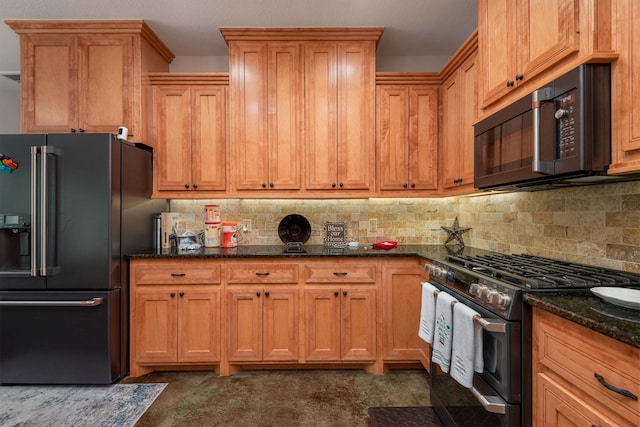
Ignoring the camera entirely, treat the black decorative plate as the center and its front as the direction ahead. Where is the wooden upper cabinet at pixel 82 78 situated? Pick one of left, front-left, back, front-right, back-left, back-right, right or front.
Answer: right

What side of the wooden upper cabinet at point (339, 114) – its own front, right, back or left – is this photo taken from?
front

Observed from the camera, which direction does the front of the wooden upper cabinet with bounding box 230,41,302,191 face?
facing the viewer

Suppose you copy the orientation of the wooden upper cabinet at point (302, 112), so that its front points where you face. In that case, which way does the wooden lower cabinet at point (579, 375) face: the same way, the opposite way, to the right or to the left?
to the right

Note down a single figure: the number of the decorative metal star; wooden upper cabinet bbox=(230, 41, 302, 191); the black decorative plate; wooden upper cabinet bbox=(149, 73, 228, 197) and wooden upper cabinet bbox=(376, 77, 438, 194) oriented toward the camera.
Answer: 5

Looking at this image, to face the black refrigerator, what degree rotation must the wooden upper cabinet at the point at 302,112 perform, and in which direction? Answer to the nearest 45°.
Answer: approximately 90° to its right

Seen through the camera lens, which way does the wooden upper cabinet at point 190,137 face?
facing the viewer

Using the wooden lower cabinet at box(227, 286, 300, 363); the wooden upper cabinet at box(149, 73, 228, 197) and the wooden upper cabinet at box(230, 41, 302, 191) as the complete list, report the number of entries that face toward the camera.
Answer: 3

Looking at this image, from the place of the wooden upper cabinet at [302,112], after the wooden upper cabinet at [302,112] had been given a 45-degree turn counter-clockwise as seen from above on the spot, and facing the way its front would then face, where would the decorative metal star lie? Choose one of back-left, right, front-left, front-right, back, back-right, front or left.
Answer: front-left

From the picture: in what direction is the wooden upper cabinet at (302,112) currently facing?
toward the camera

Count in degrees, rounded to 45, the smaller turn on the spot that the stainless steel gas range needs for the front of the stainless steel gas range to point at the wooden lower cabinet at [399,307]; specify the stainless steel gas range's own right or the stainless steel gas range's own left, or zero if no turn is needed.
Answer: approximately 90° to the stainless steel gas range's own right

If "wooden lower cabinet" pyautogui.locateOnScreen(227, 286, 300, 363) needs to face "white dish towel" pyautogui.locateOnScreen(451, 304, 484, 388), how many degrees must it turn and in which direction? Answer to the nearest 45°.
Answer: approximately 45° to its left

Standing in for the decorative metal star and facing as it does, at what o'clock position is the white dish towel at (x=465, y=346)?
The white dish towel is roughly at 12 o'clock from the decorative metal star.
